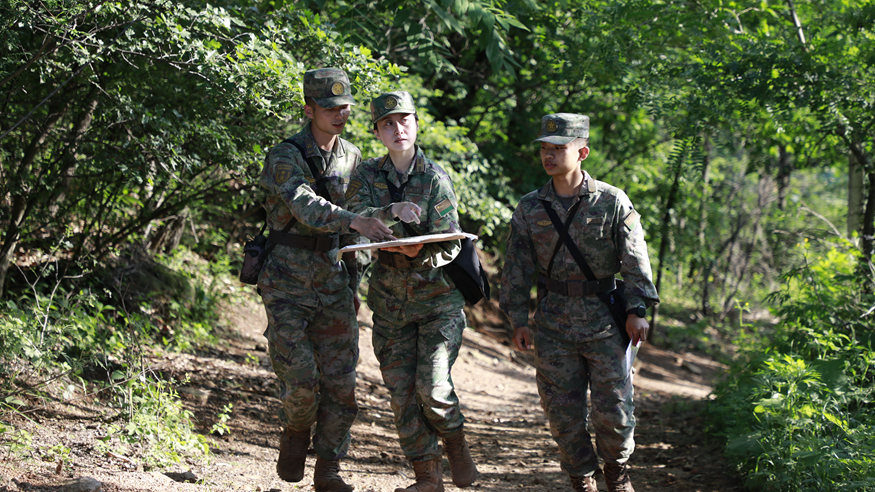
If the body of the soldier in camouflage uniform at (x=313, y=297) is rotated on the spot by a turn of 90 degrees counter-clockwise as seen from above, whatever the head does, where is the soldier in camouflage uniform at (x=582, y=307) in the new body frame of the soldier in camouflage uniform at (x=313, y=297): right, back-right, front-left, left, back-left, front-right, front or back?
front-right

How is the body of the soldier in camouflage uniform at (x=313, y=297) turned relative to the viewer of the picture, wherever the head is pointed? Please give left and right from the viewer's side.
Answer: facing the viewer and to the right of the viewer

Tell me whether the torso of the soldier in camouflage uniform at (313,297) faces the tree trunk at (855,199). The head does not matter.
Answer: no

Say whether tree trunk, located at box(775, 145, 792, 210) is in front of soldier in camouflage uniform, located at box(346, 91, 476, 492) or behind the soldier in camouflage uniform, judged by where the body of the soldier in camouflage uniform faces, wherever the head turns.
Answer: behind

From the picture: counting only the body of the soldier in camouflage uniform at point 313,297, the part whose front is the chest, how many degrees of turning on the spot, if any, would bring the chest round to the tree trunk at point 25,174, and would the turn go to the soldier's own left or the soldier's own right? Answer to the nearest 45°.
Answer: approximately 180°

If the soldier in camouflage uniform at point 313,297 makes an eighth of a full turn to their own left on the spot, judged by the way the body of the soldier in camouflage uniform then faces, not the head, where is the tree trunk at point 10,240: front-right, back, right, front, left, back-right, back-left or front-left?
back-left

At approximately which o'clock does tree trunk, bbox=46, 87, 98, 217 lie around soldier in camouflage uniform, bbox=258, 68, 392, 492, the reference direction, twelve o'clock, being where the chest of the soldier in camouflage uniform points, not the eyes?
The tree trunk is roughly at 6 o'clock from the soldier in camouflage uniform.

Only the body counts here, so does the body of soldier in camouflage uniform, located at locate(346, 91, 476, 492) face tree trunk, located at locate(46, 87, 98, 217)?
no

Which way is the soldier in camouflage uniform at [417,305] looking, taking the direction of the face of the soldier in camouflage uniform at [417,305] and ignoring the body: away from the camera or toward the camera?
toward the camera

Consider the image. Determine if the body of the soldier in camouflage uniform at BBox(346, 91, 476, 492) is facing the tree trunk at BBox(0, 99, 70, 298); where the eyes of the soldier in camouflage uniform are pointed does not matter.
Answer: no

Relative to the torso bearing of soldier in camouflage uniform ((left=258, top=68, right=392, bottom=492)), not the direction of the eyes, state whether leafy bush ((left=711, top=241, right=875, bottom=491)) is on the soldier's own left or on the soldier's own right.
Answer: on the soldier's own left

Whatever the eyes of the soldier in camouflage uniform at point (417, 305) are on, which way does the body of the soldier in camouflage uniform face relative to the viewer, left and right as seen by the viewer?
facing the viewer and to the left of the viewer

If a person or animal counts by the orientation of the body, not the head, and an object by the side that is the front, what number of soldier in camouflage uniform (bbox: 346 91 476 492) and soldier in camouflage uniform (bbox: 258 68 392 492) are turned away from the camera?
0

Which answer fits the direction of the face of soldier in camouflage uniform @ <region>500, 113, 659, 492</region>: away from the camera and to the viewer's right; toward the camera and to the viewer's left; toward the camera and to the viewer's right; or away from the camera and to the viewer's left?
toward the camera and to the viewer's left
